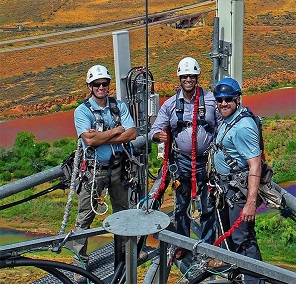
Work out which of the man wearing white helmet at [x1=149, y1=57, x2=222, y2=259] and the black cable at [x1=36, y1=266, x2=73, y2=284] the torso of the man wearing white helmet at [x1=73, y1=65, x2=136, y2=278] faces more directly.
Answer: the black cable

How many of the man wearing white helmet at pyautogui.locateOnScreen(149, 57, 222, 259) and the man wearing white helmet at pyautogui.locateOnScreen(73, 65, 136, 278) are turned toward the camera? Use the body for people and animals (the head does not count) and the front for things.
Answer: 2

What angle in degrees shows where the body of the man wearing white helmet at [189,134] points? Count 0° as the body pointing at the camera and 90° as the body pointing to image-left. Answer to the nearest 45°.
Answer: approximately 0°

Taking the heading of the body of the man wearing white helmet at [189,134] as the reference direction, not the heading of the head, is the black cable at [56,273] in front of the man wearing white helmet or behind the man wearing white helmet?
in front

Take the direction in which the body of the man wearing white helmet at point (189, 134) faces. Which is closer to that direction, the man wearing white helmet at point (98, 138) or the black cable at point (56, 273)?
the black cable

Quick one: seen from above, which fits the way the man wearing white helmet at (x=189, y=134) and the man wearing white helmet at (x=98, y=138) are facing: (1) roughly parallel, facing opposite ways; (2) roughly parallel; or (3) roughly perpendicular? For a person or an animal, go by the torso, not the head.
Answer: roughly parallel

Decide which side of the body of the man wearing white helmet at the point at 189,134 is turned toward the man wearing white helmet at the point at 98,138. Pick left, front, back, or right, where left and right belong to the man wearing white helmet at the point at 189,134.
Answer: right

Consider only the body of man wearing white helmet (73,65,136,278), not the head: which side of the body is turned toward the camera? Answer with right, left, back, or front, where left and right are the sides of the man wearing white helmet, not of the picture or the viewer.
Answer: front

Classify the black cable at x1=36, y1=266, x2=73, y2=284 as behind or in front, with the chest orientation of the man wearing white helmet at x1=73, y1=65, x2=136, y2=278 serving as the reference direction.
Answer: in front

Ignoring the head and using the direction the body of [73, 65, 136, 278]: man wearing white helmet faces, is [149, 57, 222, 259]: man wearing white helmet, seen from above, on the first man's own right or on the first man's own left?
on the first man's own left
